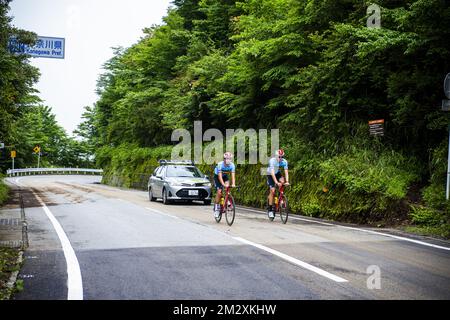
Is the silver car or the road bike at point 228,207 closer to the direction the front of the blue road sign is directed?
the road bike

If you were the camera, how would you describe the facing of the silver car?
facing the viewer and to the right of the viewer

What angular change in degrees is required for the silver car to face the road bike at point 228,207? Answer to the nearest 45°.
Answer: approximately 45° to its right

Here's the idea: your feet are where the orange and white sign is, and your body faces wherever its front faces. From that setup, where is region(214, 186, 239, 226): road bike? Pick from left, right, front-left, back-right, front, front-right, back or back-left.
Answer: front-right

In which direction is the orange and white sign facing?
toward the camera

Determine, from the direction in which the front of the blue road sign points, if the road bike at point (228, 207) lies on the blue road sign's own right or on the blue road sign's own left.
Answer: on the blue road sign's own left

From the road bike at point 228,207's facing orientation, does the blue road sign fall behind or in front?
behind

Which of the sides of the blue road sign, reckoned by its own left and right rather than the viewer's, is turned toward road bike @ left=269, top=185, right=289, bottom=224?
left

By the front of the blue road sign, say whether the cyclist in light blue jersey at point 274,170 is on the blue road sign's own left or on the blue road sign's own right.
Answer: on the blue road sign's own left

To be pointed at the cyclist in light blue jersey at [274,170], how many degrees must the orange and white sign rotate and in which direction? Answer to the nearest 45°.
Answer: approximately 45° to its right

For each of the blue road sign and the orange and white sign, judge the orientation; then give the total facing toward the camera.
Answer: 2

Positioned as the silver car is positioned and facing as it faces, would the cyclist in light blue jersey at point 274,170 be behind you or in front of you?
in front

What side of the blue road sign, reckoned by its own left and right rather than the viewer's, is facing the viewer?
front
